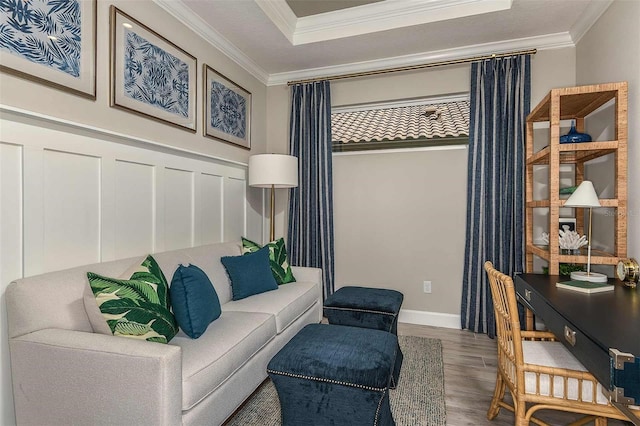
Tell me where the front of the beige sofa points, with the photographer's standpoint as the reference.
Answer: facing the viewer and to the right of the viewer

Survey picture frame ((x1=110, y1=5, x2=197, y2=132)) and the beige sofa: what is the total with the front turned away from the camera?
0

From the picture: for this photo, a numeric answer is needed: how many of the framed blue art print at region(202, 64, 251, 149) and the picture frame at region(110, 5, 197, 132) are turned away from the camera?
0

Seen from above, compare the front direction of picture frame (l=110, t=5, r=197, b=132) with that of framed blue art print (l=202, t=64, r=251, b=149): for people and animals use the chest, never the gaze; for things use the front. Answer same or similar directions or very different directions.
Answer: same or similar directions

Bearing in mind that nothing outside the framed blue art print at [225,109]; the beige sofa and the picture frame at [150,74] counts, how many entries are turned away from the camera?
0

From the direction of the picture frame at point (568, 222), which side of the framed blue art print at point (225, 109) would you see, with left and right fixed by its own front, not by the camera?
front

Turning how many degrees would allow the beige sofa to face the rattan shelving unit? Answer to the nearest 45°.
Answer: approximately 45° to its left

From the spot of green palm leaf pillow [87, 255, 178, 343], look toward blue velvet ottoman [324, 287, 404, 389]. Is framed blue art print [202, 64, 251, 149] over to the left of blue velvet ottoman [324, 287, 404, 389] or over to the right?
left

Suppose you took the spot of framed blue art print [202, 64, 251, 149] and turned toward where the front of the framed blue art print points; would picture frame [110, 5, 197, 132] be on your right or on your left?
on your right

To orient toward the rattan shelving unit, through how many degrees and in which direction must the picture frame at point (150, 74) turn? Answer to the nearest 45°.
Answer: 0° — it already faces it

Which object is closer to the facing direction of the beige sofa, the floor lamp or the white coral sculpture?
the white coral sculpture

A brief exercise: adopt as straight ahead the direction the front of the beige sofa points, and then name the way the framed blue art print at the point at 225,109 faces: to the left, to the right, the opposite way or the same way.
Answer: the same way

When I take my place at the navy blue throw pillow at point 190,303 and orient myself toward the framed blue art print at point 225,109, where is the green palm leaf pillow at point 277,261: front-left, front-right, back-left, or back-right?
front-right

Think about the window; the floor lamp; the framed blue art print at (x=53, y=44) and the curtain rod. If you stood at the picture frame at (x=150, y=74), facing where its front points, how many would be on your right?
1

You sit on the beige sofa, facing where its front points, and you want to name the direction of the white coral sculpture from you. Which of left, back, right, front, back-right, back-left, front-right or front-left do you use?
front-left
